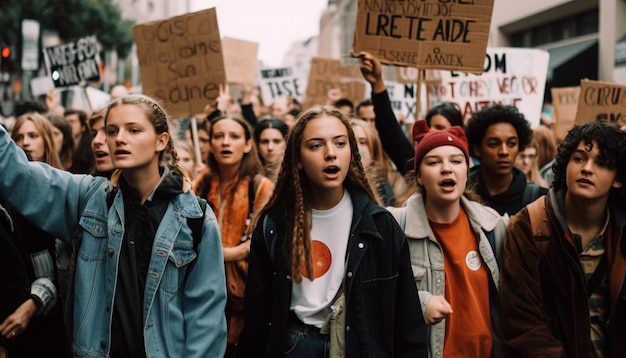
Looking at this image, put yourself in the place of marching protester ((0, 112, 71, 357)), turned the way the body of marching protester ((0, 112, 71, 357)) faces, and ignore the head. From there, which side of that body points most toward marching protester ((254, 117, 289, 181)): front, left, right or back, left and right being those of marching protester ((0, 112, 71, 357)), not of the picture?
back

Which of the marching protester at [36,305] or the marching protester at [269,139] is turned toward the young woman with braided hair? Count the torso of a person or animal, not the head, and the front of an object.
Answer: the marching protester at [269,139]

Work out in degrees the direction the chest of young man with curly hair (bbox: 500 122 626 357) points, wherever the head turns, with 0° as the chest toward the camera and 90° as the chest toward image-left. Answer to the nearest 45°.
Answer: approximately 0°

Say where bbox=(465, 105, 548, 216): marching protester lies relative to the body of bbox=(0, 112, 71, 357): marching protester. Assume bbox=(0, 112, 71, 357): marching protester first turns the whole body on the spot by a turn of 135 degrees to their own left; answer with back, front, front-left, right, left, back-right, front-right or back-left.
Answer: front

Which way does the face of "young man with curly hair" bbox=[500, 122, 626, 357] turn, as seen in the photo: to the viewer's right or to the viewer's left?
to the viewer's left

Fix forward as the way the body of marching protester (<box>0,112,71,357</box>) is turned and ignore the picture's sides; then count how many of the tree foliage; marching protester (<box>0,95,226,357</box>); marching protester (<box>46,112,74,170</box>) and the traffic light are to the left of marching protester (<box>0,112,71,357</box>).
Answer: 1

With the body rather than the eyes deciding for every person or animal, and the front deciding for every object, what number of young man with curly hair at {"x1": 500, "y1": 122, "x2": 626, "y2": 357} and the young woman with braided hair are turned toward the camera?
2

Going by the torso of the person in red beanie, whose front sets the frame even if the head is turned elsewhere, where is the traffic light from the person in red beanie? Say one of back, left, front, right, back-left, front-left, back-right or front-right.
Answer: back-right
